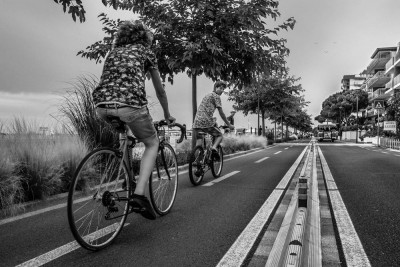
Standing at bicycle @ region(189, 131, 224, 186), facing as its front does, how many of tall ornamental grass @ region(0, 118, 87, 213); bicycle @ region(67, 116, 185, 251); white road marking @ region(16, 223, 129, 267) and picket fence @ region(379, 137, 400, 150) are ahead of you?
1

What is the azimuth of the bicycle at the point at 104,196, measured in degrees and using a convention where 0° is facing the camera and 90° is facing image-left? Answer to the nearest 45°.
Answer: approximately 225°

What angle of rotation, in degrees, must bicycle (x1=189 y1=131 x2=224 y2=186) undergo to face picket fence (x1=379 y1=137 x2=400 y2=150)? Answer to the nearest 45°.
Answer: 0° — it already faces it

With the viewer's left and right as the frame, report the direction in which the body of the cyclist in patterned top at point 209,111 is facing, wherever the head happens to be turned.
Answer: facing away from the viewer and to the right of the viewer

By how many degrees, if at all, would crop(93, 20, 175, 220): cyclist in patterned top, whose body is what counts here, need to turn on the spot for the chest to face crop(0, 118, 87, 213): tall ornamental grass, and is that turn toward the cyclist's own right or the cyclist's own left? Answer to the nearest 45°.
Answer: approximately 90° to the cyclist's own left

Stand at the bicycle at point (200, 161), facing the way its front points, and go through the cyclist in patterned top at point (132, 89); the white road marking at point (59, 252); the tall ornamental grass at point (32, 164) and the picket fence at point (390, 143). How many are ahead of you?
1

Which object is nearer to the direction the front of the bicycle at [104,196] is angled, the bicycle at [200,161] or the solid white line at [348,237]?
the bicycle

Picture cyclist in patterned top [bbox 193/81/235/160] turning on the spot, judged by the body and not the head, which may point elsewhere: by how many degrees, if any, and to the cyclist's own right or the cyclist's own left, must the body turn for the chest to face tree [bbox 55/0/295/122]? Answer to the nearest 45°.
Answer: approximately 45° to the cyclist's own left

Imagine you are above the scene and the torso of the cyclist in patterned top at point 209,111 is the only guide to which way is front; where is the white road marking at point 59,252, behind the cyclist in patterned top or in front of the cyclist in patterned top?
behind

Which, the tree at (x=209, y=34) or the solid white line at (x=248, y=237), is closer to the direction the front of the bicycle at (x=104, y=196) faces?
the tree

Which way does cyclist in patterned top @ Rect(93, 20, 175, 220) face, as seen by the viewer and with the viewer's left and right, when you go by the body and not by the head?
facing away from the viewer and to the right of the viewer
